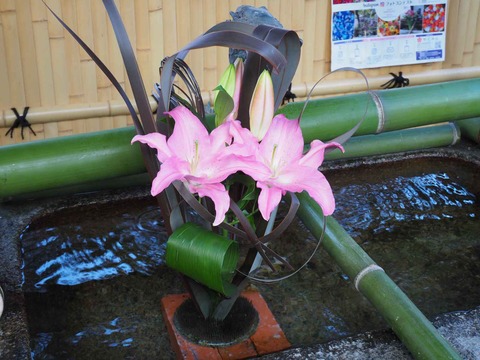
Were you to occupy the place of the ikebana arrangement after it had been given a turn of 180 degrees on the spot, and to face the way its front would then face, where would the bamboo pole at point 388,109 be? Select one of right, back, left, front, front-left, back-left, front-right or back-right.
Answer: front-right

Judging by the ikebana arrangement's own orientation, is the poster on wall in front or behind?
behind

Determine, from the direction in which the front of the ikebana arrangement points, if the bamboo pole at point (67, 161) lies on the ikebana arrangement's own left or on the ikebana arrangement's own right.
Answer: on the ikebana arrangement's own right

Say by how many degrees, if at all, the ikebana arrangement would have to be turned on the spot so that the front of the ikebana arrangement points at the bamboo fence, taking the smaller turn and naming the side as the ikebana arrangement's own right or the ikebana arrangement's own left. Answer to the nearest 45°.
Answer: approximately 180°

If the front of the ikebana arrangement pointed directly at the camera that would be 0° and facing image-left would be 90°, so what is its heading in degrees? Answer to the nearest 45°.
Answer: approximately 0°

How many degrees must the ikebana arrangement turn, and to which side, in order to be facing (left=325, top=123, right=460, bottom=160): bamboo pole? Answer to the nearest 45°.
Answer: approximately 135° to its left
